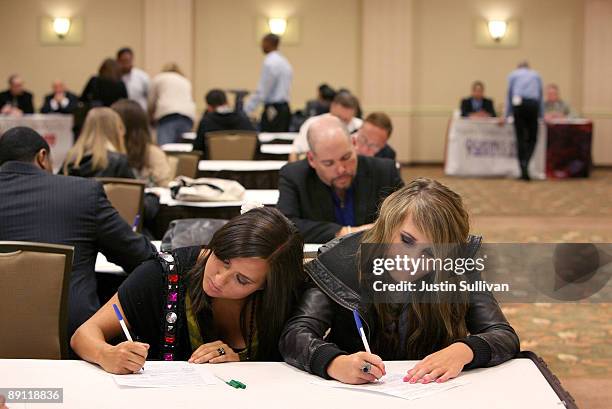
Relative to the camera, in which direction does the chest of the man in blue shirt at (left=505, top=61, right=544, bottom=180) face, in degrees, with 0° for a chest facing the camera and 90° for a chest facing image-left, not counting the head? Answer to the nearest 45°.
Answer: approximately 180°

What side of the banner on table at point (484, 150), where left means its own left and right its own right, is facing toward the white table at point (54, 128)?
right

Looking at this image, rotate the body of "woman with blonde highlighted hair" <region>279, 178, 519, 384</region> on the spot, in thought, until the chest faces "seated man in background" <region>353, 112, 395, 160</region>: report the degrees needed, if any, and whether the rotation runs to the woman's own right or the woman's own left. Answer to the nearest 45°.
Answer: approximately 180°

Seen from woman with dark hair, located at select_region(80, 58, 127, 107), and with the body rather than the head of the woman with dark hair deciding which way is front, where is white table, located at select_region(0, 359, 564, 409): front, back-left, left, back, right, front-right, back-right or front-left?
back

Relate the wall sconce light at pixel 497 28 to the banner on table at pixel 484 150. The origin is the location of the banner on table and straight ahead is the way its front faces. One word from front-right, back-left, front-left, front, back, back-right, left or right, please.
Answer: back

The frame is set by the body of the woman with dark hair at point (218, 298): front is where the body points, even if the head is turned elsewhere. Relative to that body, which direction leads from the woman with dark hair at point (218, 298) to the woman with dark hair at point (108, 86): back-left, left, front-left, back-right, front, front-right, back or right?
back

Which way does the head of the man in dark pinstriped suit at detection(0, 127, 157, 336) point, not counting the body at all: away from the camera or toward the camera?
away from the camera

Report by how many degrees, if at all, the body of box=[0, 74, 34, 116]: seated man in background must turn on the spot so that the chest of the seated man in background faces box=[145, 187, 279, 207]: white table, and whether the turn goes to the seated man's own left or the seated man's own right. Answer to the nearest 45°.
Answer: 0° — they already face it

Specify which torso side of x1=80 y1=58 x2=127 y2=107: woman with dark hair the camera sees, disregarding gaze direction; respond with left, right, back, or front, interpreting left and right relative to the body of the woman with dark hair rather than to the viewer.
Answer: back

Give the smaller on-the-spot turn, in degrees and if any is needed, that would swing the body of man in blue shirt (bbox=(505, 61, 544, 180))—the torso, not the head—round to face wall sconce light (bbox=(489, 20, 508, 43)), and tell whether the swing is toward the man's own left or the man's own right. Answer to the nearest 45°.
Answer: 0° — they already face it

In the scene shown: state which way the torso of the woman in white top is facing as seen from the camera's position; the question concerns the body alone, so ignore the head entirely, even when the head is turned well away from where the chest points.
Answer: away from the camera

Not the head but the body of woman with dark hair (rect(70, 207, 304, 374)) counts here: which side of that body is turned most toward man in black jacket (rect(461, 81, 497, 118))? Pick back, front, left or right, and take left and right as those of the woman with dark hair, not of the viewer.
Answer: back

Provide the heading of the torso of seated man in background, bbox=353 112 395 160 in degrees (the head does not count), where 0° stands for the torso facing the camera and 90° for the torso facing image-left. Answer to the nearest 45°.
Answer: approximately 45°

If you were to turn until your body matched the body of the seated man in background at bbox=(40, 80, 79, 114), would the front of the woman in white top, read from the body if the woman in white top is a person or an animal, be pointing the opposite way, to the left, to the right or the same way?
the opposite way
